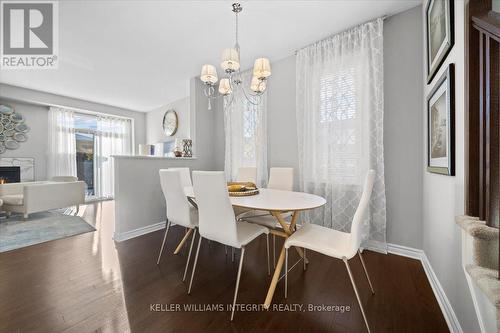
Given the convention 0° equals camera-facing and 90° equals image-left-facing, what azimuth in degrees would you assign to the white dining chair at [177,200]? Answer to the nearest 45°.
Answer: approximately 225°

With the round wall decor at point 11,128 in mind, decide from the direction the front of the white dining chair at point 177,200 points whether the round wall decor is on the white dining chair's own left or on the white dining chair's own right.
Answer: on the white dining chair's own left

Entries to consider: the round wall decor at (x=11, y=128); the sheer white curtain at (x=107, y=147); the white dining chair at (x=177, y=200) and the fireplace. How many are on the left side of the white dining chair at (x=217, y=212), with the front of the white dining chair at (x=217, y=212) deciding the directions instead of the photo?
4

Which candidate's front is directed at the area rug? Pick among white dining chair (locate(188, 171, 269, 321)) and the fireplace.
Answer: the fireplace

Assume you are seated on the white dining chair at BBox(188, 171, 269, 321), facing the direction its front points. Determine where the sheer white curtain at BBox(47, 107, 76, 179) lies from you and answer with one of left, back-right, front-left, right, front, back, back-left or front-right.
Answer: left

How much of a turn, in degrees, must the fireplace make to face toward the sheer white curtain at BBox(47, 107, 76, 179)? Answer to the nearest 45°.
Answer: approximately 90° to its left

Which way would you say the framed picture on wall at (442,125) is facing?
to the viewer's left

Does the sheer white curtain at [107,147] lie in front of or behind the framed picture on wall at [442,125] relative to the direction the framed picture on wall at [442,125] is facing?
in front

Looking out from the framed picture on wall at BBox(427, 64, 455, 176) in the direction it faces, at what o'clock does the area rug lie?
The area rug is roughly at 11 o'clock from the framed picture on wall.

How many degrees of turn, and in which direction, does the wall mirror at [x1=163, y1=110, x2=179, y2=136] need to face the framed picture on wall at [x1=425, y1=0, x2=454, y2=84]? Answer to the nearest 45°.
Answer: approximately 45° to its left

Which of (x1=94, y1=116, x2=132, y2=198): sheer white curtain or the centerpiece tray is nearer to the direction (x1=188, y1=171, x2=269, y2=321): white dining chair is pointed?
the centerpiece tray

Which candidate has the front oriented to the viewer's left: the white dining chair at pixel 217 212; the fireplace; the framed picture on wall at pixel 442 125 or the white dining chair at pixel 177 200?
the framed picture on wall

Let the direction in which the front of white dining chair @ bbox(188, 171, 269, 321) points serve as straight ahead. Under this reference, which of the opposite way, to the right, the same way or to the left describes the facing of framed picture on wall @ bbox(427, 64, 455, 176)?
to the left

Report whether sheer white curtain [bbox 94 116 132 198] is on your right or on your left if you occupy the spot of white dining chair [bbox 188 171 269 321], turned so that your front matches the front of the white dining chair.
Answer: on your left
